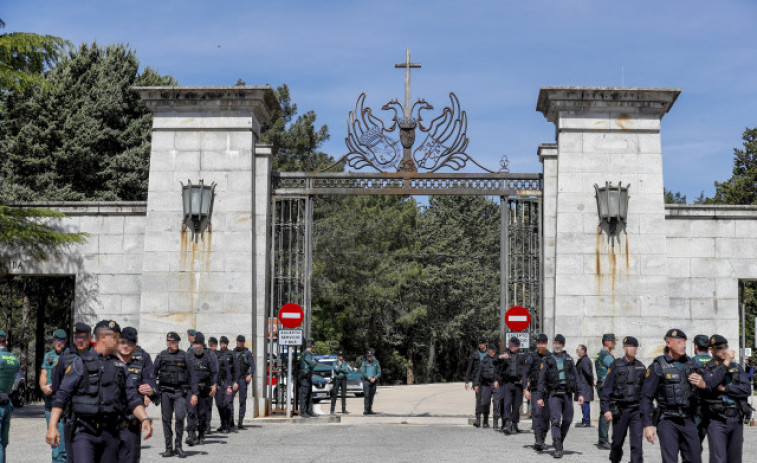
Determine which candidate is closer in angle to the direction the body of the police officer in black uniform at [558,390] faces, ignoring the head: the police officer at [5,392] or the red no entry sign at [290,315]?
the police officer

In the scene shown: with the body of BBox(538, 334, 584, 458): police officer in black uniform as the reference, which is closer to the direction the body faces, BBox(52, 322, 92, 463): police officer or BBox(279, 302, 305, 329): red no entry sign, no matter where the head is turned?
the police officer

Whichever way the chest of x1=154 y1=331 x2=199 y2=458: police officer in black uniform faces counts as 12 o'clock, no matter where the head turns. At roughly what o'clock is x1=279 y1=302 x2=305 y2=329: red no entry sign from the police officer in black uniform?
The red no entry sign is roughly at 7 o'clock from the police officer in black uniform.

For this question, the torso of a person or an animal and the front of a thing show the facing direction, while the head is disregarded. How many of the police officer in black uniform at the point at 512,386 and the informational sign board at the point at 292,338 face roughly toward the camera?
2

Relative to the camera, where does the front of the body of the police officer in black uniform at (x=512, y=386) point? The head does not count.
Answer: toward the camera

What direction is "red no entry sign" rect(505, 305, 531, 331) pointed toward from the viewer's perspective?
toward the camera

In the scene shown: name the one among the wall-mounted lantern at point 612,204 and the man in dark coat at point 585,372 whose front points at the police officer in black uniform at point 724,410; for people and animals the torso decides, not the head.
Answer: the wall-mounted lantern

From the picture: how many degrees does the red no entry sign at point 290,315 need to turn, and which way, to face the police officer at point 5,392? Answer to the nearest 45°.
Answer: approximately 45° to its right

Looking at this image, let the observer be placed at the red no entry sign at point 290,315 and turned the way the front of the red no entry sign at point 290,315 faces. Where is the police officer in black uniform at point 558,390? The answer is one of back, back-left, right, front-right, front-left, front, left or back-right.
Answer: front-left

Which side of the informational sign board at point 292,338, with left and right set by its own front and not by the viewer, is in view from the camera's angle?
front

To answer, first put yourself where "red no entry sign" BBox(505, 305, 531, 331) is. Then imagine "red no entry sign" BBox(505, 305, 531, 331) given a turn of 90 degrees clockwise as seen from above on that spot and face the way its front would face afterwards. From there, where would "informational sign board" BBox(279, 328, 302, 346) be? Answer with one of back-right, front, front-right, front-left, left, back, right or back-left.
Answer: front
